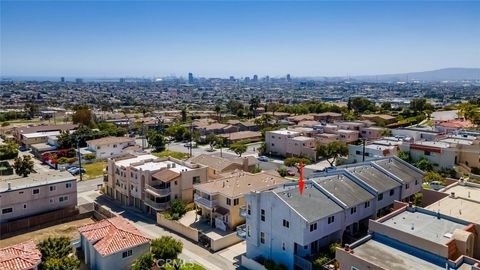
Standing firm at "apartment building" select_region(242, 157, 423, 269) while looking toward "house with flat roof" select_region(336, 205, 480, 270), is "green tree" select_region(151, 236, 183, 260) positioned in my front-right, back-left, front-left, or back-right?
back-right

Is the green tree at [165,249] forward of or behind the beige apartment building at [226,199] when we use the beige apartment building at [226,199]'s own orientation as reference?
forward

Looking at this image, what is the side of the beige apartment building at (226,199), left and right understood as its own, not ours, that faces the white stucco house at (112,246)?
front

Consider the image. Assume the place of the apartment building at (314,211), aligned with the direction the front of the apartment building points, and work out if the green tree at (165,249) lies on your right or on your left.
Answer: on your right

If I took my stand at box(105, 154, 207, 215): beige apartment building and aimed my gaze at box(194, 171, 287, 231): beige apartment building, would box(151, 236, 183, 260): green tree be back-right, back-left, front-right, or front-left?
front-right

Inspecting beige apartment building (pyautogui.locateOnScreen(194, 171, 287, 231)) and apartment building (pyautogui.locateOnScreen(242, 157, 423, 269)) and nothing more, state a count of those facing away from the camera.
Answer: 0

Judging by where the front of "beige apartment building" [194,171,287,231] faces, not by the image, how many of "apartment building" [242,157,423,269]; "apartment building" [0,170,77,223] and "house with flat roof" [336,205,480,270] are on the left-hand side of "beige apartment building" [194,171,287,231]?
2

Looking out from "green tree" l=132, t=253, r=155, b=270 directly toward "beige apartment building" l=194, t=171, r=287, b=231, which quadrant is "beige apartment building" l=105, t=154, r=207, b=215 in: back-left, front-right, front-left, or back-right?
front-left

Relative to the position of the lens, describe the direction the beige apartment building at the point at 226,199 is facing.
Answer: facing the viewer and to the left of the viewer

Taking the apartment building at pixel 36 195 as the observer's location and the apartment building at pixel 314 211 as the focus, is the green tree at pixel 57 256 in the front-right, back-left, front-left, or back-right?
front-right

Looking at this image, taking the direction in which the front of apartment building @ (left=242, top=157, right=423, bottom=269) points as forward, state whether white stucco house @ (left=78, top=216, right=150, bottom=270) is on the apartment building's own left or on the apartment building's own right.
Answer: on the apartment building's own right
